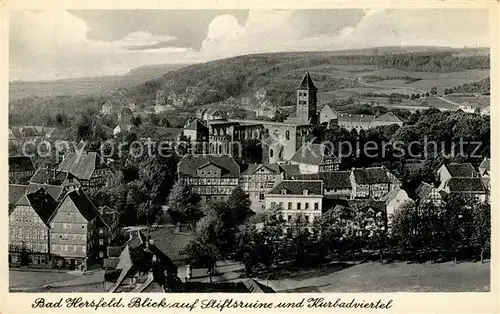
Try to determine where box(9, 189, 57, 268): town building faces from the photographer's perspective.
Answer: facing the viewer
